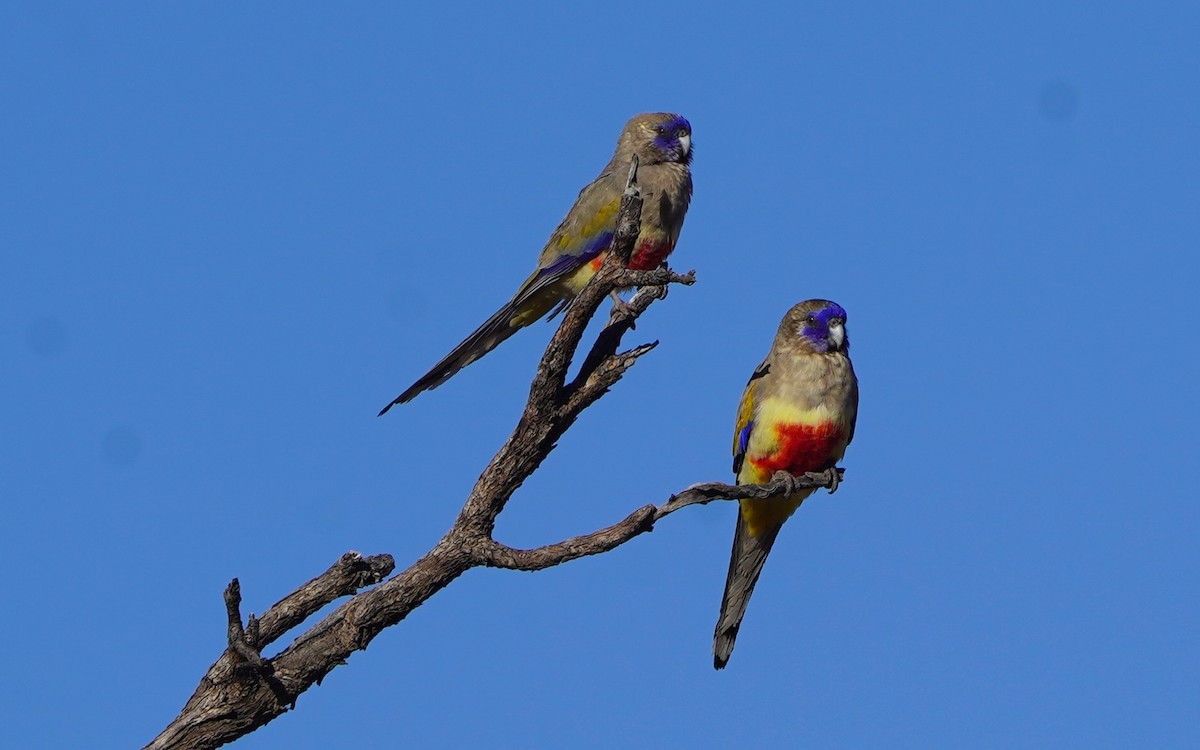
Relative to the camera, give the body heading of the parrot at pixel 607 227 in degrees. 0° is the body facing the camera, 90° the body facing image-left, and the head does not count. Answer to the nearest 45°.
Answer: approximately 270°

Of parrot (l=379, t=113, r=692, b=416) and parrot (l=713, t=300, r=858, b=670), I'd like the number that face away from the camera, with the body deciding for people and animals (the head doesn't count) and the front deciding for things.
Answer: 0
